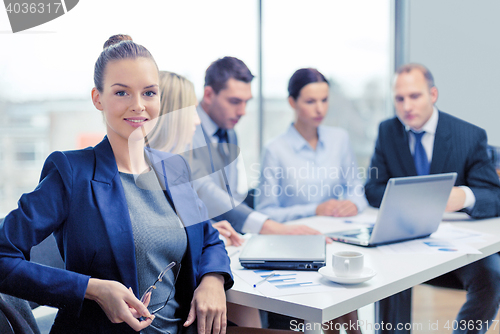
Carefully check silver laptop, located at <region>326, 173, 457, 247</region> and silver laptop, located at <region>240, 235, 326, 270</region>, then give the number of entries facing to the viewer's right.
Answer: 0
